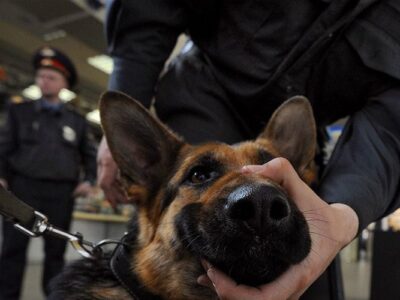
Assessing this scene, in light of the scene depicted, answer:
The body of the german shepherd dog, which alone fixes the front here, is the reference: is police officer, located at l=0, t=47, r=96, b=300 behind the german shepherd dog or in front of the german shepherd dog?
behind

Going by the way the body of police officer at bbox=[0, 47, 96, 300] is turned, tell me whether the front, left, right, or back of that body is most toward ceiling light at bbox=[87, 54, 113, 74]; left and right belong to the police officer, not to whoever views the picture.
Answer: back

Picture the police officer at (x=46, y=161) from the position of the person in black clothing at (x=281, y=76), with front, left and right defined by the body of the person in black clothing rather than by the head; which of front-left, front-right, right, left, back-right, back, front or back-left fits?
back-right

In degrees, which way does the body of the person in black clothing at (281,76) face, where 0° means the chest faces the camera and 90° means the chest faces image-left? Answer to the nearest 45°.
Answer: approximately 0°

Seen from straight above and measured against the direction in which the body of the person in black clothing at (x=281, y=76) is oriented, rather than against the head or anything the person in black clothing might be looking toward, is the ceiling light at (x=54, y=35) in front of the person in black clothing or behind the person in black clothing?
behind

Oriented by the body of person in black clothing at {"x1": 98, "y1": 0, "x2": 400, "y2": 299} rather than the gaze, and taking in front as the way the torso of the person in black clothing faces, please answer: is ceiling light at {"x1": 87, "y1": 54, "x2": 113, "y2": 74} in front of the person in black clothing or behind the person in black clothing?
behind

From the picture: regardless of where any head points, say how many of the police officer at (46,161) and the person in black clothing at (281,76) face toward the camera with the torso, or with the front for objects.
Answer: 2

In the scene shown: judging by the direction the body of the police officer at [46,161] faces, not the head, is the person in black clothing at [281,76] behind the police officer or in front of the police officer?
in front

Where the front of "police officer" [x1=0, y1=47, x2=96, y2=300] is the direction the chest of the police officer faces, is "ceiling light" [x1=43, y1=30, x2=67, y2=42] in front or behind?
behind

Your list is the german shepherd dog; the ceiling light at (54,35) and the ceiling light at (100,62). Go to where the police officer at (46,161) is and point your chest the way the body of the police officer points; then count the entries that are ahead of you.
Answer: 1

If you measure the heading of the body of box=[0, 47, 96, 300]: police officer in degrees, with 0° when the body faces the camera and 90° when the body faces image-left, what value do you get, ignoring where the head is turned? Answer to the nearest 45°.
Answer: approximately 0°
